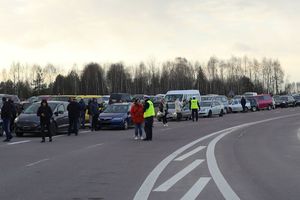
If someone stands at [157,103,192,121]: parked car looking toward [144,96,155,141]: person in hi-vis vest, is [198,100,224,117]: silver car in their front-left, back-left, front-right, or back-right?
back-left

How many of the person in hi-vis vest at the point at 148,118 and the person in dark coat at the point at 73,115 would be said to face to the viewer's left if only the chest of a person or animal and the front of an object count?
1

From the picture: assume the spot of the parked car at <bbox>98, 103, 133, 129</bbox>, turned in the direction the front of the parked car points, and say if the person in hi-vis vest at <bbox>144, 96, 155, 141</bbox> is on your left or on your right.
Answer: on your left

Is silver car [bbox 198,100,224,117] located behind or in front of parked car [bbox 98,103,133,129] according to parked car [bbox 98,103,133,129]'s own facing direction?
behind

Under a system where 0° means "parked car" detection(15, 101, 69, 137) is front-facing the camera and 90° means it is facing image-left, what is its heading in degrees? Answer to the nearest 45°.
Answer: approximately 45°
